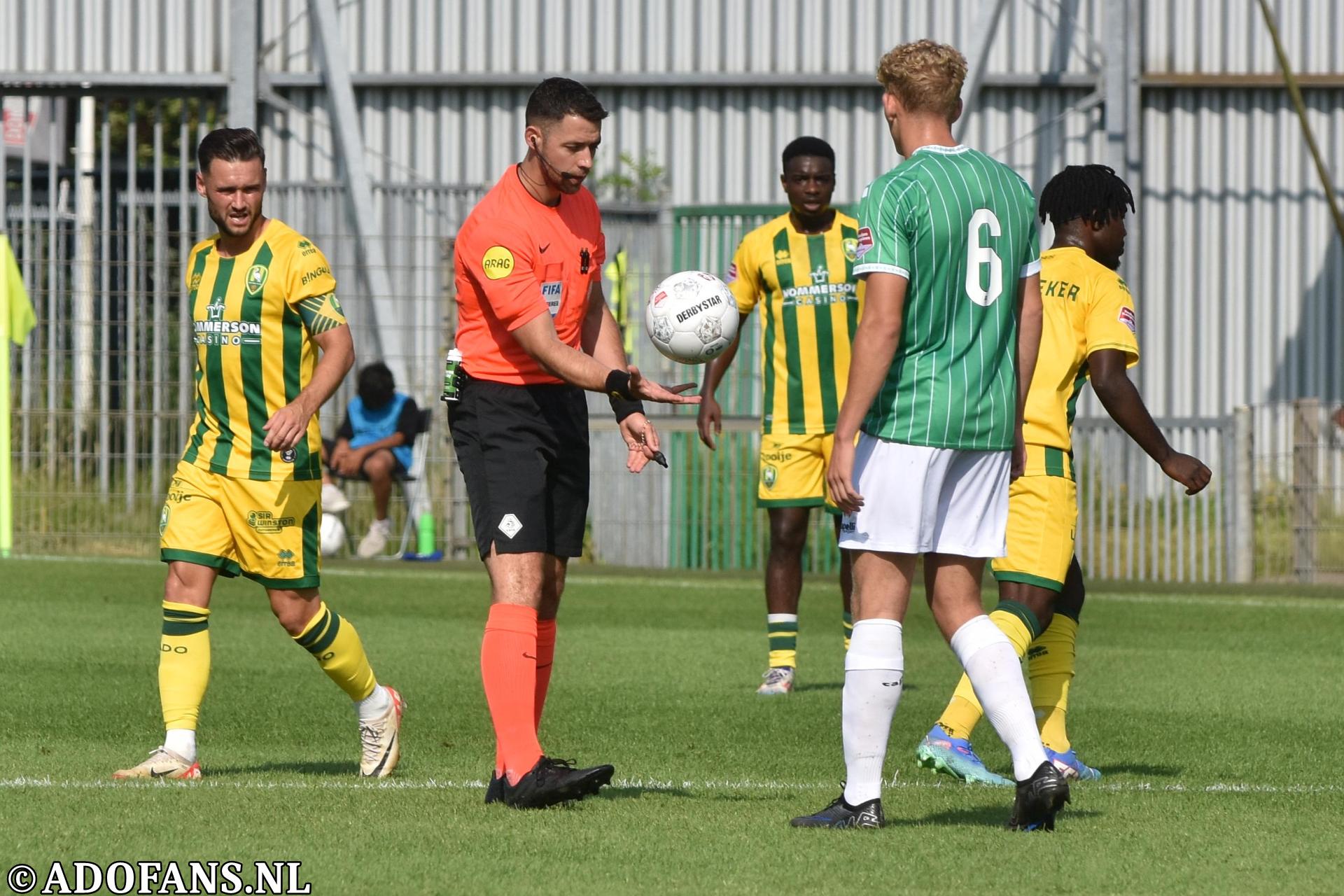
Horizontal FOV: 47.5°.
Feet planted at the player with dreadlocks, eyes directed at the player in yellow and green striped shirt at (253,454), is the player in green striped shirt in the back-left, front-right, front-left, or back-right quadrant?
front-left

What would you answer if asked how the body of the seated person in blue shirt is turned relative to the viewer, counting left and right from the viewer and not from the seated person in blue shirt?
facing the viewer and to the left of the viewer

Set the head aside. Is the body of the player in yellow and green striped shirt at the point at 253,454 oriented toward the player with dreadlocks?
no

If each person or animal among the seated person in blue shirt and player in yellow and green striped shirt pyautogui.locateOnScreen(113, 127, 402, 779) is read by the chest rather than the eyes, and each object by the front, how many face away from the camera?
0

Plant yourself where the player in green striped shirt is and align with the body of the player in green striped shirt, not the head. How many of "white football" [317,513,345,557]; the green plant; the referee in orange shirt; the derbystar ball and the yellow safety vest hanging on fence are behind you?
0

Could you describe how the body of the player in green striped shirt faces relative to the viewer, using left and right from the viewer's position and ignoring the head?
facing away from the viewer and to the left of the viewer

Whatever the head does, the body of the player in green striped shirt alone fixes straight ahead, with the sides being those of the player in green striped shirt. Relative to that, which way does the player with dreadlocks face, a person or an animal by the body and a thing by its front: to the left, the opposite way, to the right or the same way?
to the right

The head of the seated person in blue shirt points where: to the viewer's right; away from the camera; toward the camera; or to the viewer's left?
toward the camera

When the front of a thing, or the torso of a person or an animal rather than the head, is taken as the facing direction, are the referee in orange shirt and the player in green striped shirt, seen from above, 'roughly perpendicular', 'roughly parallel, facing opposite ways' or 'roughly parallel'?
roughly parallel, facing opposite ways

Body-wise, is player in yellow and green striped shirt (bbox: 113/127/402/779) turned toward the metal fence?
no

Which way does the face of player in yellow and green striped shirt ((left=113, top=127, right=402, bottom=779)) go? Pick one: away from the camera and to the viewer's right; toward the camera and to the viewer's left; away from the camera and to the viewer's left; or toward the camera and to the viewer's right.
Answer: toward the camera and to the viewer's right

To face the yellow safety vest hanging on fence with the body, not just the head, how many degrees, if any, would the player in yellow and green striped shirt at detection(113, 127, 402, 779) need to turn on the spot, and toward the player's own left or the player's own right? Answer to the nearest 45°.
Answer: approximately 135° to the player's own right

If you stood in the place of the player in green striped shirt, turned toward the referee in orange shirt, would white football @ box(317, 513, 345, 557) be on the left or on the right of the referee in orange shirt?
right

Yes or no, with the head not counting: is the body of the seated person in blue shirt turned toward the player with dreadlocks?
no
